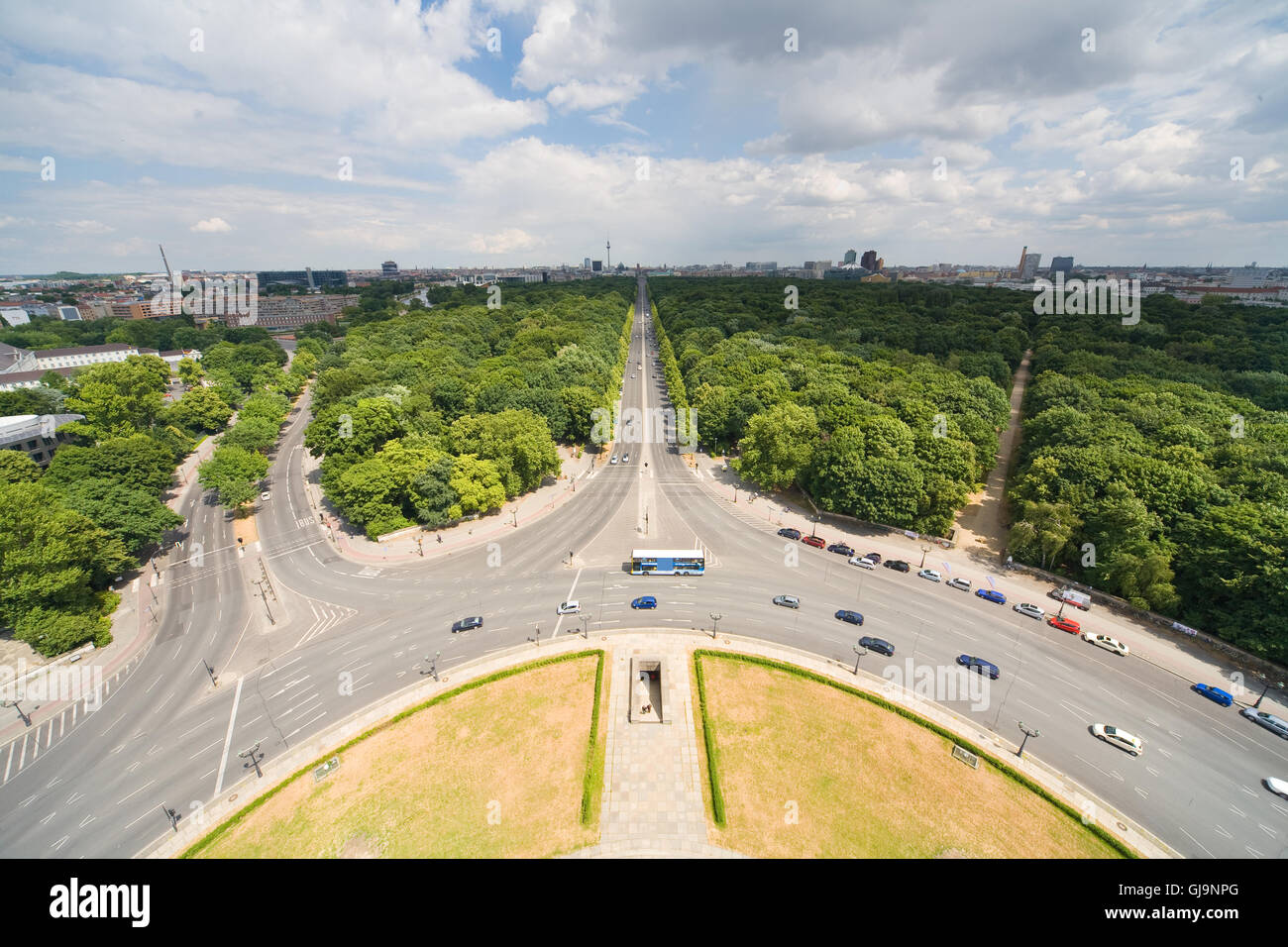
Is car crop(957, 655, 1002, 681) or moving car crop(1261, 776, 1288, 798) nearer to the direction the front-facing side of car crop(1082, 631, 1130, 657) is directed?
the car

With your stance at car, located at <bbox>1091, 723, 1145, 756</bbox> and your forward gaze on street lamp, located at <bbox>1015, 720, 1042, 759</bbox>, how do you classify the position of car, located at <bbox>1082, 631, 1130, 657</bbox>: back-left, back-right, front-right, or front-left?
back-right

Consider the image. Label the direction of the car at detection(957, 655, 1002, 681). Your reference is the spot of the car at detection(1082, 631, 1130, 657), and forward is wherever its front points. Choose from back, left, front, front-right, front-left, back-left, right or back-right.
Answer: front-left

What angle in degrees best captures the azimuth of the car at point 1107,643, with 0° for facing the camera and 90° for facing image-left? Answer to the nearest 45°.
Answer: approximately 90°

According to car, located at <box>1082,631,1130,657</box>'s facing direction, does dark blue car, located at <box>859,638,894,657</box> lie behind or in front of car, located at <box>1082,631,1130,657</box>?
in front
